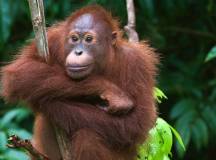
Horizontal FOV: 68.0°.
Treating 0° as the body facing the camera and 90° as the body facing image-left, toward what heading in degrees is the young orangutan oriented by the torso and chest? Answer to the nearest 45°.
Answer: approximately 45°

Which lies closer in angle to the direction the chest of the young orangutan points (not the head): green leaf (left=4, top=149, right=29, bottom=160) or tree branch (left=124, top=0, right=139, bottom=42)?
the green leaf
